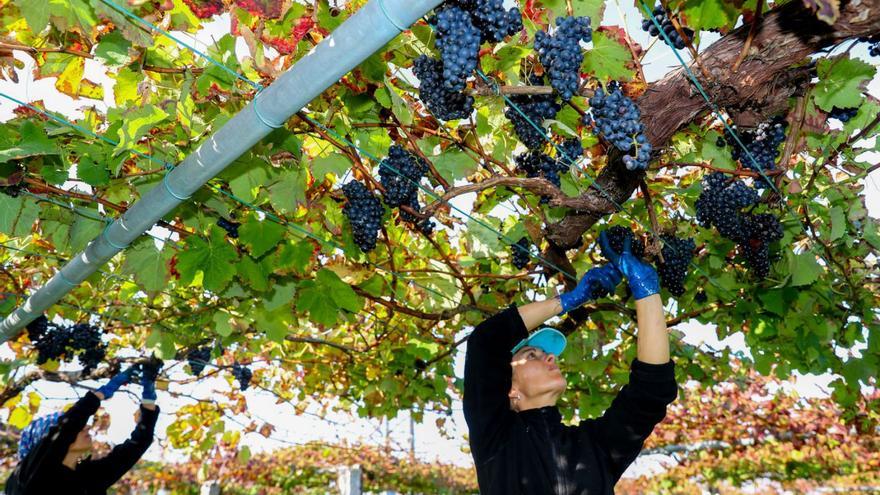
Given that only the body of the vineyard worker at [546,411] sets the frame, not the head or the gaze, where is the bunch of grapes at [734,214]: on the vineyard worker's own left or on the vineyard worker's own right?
on the vineyard worker's own left

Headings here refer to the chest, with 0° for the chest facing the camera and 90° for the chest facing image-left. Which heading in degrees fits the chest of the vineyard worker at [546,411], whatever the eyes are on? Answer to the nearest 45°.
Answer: approximately 315°

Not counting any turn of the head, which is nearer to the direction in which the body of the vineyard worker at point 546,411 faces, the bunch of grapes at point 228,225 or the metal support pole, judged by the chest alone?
the metal support pole

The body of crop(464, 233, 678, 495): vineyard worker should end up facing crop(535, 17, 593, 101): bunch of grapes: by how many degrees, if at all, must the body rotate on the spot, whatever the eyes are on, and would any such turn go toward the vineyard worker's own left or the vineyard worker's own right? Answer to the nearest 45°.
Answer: approximately 45° to the vineyard worker's own right

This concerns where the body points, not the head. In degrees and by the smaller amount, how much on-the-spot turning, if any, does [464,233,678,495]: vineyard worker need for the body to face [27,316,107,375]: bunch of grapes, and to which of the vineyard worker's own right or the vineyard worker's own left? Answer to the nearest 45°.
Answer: approximately 180°

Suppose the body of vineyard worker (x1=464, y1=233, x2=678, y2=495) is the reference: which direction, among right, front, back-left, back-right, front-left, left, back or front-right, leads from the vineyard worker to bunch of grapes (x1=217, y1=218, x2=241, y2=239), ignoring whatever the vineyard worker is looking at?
back-right

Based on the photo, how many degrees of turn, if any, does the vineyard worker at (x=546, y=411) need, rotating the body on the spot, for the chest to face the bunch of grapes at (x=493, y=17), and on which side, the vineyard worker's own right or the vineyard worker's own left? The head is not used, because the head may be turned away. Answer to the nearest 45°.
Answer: approximately 45° to the vineyard worker's own right

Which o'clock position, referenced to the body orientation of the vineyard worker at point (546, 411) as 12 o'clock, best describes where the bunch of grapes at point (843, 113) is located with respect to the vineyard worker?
The bunch of grapes is roughly at 11 o'clock from the vineyard worker.

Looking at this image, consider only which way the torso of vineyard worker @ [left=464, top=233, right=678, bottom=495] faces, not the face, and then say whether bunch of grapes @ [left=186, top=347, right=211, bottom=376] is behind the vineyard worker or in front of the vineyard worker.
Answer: behind

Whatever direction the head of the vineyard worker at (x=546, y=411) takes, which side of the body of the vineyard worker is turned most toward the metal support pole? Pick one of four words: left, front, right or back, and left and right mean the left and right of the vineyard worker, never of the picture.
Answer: right

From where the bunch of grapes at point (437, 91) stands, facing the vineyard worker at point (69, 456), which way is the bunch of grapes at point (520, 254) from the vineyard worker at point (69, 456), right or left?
right
